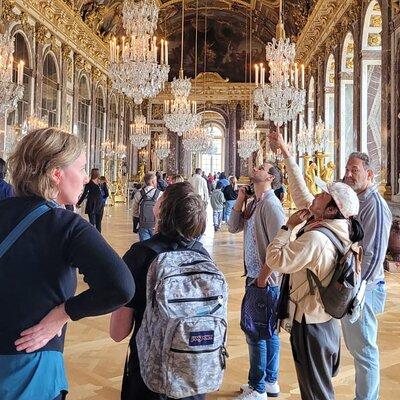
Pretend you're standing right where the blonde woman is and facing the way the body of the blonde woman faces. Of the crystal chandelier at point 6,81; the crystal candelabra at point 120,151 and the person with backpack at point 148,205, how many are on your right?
0

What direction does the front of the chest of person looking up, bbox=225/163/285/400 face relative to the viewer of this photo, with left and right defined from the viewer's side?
facing the viewer and to the left of the viewer

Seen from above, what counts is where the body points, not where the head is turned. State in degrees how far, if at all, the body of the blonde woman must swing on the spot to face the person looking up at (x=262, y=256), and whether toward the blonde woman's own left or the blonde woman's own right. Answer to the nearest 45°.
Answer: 0° — they already face them

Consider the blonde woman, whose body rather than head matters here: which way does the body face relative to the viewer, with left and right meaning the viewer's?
facing away from the viewer and to the right of the viewer

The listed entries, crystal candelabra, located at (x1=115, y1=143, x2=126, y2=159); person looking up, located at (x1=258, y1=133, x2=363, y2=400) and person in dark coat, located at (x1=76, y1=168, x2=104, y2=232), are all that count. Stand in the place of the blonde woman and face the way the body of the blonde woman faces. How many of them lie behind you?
0

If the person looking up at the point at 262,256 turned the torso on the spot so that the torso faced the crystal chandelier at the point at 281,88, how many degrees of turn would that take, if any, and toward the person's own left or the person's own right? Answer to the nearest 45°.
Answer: approximately 135° to the person's own right

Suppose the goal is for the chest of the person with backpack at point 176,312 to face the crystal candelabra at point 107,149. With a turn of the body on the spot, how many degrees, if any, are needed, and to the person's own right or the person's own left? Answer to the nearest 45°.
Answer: approximately 45° to the person's own right

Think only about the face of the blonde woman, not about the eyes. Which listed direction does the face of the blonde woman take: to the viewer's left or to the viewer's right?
to the viewer's right

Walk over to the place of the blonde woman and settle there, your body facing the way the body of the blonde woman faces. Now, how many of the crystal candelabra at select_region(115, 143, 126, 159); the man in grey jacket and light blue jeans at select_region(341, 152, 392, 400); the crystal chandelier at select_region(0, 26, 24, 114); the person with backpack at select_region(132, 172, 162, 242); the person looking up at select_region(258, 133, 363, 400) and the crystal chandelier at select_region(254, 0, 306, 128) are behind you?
0

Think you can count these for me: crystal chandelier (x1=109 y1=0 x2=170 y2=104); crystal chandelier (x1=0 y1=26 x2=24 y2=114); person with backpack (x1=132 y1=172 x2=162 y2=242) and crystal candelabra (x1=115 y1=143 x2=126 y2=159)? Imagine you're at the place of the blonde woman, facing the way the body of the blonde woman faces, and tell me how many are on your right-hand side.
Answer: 0

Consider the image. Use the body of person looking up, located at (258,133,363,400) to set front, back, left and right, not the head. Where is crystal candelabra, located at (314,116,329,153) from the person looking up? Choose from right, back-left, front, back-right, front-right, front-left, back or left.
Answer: right

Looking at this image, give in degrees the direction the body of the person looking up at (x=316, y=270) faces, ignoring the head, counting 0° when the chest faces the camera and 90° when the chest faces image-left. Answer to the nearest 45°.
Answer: approximately 90°

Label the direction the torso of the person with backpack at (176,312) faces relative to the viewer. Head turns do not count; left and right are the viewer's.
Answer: facing away from the viewer and to the left of the viewer

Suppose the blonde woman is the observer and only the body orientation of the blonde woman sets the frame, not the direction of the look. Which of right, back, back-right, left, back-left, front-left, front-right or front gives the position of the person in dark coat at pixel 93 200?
front-left

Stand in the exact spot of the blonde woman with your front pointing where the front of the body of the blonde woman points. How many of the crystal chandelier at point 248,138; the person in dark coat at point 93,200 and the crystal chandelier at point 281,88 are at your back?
0

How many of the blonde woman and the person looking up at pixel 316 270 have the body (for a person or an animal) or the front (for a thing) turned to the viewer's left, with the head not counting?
1
